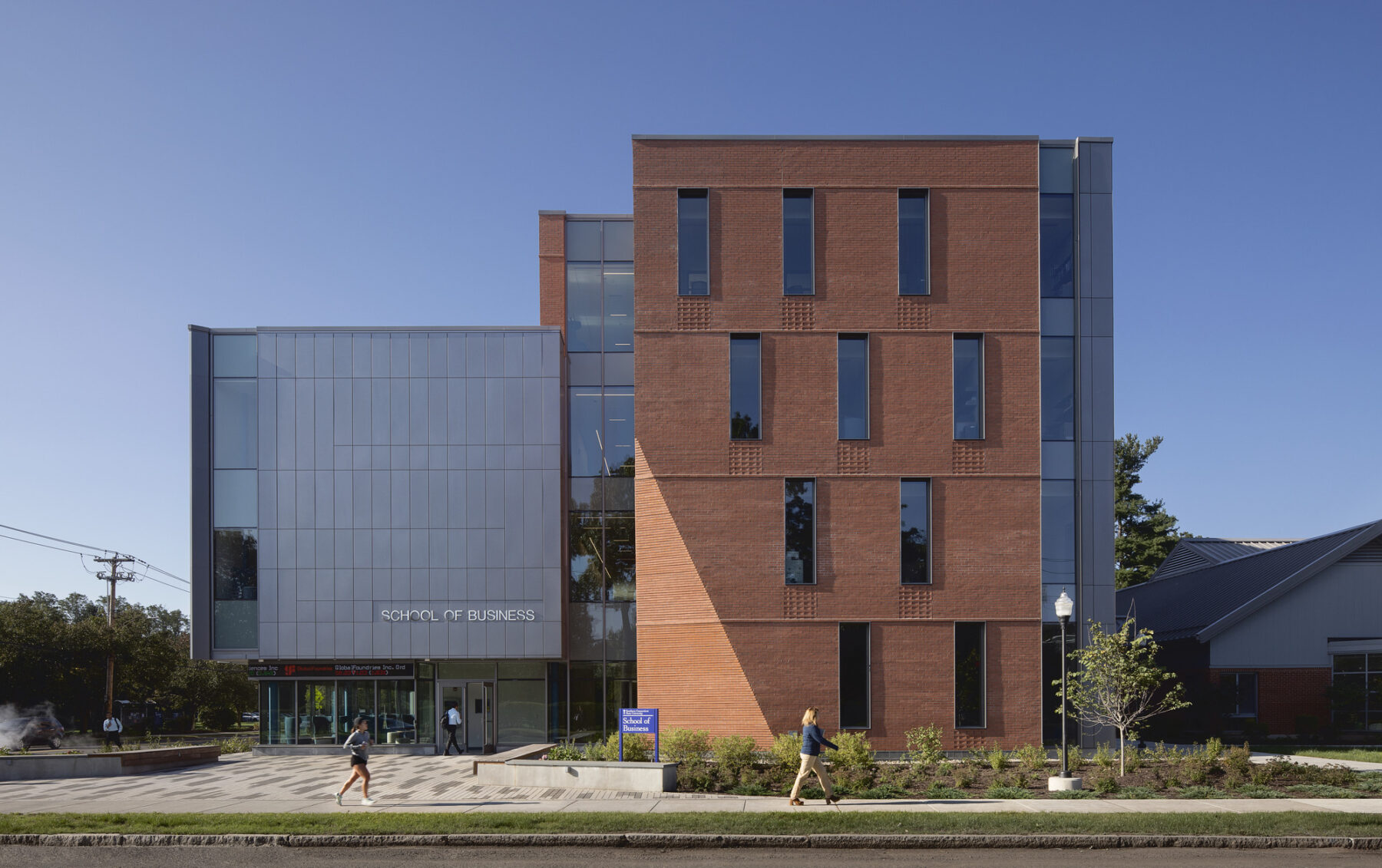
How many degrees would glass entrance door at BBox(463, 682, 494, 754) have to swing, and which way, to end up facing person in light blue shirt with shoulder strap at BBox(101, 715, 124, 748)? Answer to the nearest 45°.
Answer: approximately 135° to its right

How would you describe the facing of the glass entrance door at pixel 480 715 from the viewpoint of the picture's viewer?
facing the viewer

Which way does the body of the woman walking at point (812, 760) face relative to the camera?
to the viewer's right

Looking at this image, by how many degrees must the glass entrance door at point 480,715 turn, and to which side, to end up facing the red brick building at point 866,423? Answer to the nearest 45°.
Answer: approximately 45° to its left

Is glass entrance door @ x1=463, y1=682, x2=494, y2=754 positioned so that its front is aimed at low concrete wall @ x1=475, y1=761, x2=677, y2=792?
yes

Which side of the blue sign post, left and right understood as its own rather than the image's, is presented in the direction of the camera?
front

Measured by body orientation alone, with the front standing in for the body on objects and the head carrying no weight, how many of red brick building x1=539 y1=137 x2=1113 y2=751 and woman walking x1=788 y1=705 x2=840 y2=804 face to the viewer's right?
1

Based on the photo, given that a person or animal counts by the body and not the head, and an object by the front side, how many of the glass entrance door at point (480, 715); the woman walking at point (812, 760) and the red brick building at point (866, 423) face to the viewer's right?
1

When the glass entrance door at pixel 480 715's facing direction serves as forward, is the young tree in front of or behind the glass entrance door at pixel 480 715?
in front

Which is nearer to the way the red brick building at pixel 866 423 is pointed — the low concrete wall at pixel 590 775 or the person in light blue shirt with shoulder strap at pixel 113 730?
the low concrete wall
